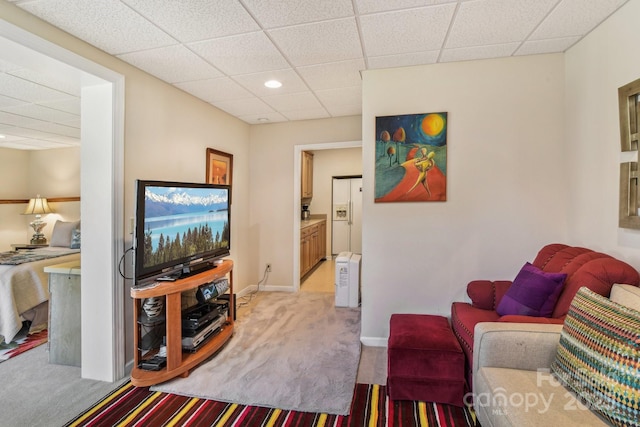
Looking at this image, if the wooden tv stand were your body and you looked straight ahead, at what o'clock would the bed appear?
The bed is roughly at 6 o'clock from the wooden tv stand.

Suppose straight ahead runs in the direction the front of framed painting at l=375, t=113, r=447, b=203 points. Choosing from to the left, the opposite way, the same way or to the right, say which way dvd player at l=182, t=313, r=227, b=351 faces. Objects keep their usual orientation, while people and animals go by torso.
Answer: to the left

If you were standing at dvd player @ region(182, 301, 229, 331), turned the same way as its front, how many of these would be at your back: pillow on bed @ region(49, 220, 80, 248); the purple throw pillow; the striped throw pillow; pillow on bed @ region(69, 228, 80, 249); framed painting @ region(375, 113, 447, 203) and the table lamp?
3

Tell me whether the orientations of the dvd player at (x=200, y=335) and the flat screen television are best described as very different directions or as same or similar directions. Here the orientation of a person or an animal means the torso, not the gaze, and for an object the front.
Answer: same or similar directions

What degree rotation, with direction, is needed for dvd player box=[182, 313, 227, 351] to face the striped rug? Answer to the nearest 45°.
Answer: approximately 45° to its right

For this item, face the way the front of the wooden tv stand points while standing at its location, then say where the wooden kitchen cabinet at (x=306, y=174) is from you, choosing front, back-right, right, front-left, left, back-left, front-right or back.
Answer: left

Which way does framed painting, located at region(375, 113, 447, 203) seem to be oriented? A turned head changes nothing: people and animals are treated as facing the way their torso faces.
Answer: toward the camera

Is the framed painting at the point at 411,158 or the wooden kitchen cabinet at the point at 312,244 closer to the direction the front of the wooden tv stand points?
the framed painting

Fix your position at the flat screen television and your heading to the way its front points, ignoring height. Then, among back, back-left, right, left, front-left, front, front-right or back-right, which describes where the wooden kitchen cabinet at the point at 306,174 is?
left

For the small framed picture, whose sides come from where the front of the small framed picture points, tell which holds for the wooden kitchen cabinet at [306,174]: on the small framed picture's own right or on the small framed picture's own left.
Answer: on the small framed picture's own left

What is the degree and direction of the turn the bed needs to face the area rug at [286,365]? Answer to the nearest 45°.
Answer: approximately 90° to its left

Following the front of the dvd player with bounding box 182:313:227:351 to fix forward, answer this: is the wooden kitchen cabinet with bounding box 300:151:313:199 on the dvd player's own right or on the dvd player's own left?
on the dvd player's own left

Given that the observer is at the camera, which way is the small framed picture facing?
facing the viewer and to the right of the viewer

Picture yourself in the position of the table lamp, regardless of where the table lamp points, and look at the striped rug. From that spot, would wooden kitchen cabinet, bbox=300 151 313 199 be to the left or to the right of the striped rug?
left

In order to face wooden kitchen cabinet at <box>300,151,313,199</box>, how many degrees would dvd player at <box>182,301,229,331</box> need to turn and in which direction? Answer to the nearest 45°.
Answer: approximately 90° to its left

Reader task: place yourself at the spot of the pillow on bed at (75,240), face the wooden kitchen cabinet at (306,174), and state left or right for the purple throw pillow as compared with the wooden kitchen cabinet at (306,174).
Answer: right
